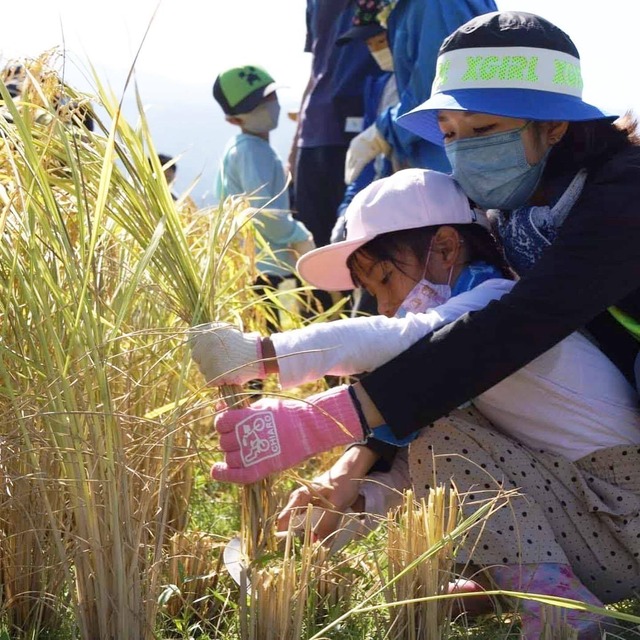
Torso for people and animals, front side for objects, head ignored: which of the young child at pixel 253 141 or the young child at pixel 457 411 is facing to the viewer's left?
the young child at pixel 457 411

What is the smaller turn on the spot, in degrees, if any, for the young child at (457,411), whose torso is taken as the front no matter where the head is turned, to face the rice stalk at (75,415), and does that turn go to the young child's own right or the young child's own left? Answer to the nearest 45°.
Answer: approximately 45° to the young child's own left

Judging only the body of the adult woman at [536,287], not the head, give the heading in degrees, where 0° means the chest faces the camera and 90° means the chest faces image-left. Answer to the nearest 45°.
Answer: approximately 45°

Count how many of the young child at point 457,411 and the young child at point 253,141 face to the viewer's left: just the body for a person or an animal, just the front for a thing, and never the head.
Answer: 1

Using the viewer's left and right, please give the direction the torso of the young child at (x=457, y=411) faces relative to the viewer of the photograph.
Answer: facing to the left of the viewer
